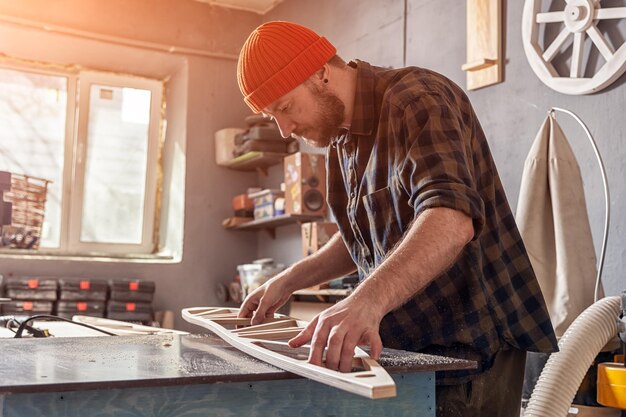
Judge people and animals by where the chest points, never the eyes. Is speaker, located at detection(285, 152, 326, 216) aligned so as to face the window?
no

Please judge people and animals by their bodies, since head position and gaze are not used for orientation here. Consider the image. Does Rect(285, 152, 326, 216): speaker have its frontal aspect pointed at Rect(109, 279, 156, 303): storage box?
no

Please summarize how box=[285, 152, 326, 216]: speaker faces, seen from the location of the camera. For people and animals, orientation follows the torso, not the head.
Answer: facing the viewer and to the right of the viewer

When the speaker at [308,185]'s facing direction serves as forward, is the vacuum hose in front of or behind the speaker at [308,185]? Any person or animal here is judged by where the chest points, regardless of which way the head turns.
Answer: in front

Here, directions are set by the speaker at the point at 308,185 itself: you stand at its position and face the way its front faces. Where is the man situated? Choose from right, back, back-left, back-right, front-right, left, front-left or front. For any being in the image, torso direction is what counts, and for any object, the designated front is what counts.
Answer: front-right

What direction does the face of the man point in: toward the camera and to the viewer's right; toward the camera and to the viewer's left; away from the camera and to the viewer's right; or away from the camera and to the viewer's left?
toward the camera and to the viewer's left

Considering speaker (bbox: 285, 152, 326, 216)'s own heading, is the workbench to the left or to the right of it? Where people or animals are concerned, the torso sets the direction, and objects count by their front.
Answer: on its right

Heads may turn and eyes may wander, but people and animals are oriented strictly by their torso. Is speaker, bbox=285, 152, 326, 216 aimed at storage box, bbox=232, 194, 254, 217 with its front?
no
